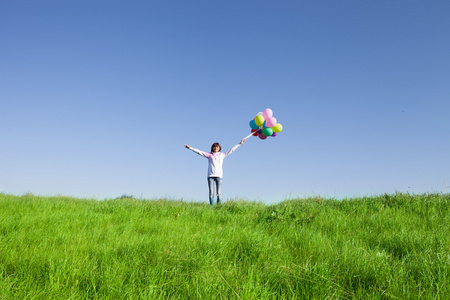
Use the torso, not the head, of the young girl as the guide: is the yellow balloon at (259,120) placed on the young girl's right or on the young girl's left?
on the young girl's left

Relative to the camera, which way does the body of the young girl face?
toward the camera

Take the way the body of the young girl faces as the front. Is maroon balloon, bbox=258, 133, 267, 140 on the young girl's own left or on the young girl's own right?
on the young girl's own left

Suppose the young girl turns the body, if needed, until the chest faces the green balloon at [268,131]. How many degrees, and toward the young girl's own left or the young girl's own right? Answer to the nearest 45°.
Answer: approximately 90° to the young girl's own left

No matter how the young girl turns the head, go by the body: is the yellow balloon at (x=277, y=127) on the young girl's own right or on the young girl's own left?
on the young girl's own left

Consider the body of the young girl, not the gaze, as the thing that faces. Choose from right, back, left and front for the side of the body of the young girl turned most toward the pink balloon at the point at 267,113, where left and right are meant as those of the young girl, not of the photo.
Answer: left
